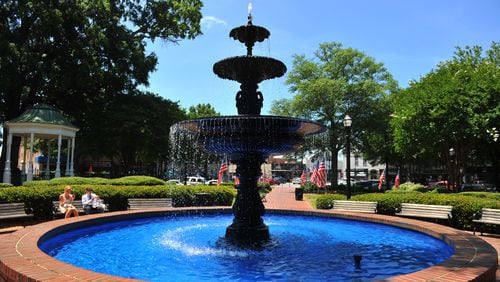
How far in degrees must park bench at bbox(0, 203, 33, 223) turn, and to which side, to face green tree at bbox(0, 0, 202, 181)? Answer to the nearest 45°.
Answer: approximately 135° to its left

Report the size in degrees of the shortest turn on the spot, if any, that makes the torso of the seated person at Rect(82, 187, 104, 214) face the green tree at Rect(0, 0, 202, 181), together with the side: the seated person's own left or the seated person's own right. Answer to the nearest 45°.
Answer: approximately 135° to the seated person's own left

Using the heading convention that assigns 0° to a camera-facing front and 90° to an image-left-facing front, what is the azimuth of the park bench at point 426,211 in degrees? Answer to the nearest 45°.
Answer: approximately 45°

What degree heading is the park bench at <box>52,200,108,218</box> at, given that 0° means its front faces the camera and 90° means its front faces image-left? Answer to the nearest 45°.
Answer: approximately 315°

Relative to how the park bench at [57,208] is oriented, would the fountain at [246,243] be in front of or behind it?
in front

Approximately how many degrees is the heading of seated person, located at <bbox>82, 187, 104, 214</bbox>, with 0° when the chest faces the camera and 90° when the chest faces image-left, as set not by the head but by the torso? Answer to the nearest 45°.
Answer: approximately 315°

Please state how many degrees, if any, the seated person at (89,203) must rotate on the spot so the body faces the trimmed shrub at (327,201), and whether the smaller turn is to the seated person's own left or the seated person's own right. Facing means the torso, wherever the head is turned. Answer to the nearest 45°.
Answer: approximately 45° to the seated person's own left

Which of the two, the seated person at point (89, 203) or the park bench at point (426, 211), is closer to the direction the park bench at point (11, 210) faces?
the park bench

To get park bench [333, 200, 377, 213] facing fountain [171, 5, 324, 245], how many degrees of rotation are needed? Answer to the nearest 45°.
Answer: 0° — it already faces it

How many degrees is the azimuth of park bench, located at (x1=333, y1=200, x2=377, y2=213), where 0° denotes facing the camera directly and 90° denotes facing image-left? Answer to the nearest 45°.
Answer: approximately 0°

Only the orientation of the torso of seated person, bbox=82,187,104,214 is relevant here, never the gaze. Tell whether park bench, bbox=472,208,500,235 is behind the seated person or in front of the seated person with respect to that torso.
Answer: in front

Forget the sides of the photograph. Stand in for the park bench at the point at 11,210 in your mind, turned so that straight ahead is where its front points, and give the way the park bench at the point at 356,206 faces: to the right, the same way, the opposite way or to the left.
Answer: to the right

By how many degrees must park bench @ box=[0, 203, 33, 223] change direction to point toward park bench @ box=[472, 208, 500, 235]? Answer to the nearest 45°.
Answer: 0° — it already faces it
